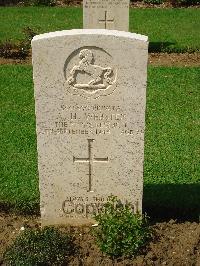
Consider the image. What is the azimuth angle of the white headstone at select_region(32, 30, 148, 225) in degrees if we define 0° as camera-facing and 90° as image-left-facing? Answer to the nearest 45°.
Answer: approximately 0°

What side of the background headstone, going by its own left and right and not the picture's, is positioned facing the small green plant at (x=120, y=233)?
front

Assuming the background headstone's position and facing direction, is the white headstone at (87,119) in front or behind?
in front

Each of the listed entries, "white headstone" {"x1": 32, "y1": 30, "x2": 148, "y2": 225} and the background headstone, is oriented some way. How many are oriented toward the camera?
2

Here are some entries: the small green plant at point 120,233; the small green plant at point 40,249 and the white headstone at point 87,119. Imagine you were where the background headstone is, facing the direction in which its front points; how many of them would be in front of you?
3

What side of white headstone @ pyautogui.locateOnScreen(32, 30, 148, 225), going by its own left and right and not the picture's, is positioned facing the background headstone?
back

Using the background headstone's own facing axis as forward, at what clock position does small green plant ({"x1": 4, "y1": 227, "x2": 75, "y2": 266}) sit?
The small green plant is roughly at 12 o'clock from the background headstone.
